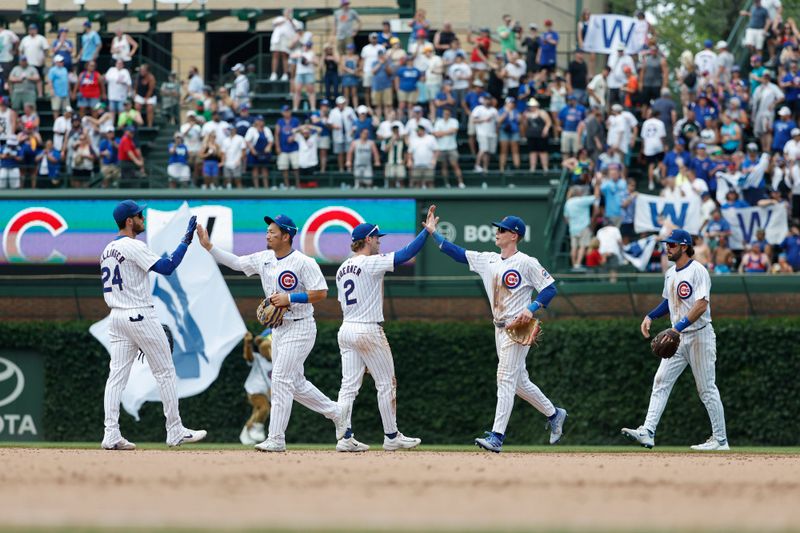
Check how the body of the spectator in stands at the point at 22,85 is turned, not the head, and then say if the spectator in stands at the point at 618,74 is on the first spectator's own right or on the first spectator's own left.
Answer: on the first spectator's own left

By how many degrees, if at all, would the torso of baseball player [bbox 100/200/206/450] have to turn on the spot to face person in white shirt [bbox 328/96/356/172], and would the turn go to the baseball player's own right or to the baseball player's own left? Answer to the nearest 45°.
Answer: approximately 45° to the baseball player's own left

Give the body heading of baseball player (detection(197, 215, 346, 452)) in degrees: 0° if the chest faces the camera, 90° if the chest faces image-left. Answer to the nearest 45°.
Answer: approximately 45°

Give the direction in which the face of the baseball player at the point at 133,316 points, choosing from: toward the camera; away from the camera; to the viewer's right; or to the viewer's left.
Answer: to the viewer's right

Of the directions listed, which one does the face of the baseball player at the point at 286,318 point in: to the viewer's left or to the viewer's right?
to the viewer's left

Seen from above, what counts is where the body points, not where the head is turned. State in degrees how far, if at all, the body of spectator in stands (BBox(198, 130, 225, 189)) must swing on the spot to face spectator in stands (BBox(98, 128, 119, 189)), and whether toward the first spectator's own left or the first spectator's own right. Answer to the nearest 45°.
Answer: approximately 135° to the first spectator's own right

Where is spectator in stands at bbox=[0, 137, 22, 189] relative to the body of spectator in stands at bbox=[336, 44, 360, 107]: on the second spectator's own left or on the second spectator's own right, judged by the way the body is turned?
on the second spectator's own right

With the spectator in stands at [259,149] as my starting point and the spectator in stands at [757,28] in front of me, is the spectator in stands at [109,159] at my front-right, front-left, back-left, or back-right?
back-left

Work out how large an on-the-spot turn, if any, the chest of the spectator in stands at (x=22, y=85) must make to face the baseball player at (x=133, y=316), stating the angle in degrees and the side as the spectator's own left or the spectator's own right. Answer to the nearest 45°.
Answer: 0° — they already face them
